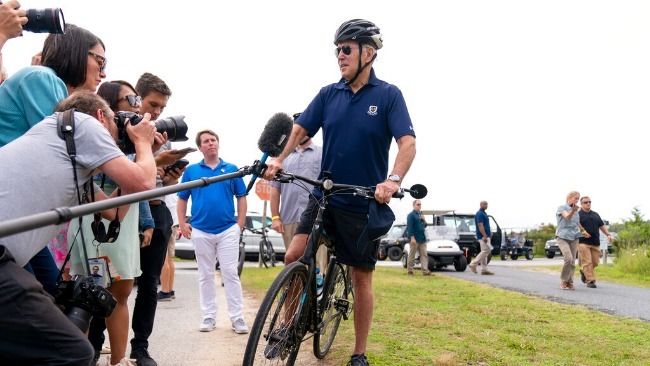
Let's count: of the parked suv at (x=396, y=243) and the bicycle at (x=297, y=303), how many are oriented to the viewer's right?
0

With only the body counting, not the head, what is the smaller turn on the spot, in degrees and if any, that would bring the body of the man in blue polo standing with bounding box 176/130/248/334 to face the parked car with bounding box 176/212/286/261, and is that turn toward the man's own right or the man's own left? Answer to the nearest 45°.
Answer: approximately 180°

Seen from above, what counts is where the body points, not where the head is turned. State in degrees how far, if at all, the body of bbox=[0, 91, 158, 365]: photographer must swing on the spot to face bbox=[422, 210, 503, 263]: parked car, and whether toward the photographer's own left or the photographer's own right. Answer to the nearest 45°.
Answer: approximately 45° to the photographer's own left

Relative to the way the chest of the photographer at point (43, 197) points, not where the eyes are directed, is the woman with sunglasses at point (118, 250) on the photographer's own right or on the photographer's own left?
on the photographer's own left

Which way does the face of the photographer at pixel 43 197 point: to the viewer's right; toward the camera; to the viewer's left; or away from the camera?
to the viewer's right

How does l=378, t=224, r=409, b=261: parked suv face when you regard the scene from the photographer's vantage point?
facing the viewer and to the left of the viewer

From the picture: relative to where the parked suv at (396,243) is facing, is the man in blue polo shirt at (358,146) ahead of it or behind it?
ahead

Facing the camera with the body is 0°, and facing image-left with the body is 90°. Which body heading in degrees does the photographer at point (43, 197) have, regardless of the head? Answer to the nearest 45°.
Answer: approximately 270°

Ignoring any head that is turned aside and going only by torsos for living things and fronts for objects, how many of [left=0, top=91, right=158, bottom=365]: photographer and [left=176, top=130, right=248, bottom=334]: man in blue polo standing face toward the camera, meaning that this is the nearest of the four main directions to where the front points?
1

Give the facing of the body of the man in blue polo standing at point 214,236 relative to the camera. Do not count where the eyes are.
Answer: toward the camera
